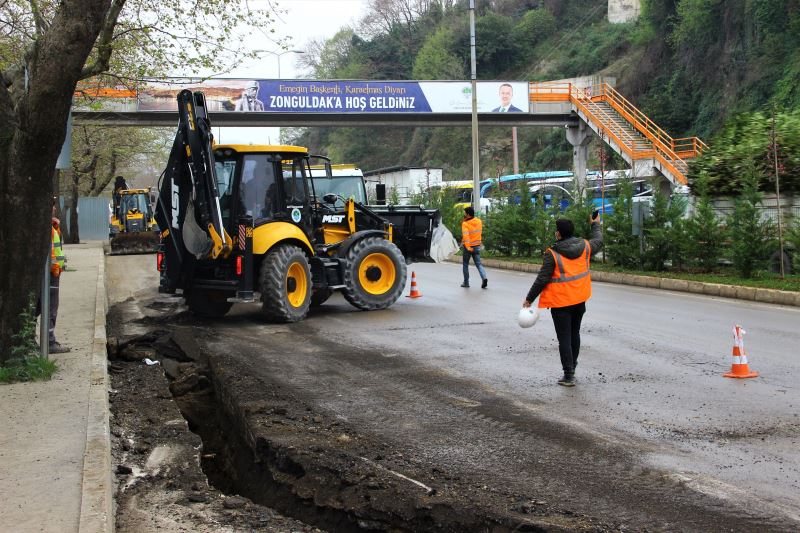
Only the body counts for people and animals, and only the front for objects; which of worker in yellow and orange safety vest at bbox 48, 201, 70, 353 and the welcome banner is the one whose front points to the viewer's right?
the worker in yellow and orange safety vest

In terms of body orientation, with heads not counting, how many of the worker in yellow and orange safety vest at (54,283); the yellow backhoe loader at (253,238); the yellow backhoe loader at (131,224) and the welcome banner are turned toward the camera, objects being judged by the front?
2

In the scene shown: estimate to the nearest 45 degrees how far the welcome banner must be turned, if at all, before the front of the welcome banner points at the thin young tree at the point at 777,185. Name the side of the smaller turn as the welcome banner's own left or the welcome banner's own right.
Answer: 0° — it already faces it

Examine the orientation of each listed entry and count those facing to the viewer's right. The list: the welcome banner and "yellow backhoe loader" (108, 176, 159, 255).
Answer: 0

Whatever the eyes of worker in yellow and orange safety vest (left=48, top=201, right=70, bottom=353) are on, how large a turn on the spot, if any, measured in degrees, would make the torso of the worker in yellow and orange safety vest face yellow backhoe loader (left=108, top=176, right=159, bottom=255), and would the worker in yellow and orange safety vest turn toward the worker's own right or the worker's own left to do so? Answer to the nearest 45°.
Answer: approximately 90° to the worker's own left

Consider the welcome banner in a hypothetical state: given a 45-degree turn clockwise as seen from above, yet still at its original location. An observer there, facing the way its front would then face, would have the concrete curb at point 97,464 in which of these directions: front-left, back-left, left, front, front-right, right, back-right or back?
front-left

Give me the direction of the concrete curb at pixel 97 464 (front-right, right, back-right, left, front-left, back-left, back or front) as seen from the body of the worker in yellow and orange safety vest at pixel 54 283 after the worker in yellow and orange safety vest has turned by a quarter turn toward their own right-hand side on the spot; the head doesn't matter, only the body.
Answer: front

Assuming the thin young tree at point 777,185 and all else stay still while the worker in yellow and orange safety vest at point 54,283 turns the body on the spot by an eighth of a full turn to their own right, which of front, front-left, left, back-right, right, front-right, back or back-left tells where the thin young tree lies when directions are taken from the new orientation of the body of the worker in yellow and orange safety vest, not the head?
front-left

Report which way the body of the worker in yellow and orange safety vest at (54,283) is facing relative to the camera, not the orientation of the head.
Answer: to the viewer's right

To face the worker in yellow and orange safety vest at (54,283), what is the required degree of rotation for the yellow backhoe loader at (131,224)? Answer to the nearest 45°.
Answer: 0° — it already faces them

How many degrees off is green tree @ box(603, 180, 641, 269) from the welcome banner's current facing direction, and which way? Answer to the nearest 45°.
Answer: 0° — it already faces it

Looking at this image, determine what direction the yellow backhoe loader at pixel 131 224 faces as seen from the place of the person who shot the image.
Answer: facing the viewer

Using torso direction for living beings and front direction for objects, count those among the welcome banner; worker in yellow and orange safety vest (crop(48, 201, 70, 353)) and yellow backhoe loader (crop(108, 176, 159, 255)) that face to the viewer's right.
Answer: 1

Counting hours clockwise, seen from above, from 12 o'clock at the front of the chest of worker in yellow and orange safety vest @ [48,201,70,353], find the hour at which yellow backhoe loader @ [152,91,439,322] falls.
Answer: The yellow backhoe loader is roughly at 11 o'clock from the worker in yellow and orange safety vest.

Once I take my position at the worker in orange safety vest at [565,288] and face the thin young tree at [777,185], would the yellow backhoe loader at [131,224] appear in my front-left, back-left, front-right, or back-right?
front-left

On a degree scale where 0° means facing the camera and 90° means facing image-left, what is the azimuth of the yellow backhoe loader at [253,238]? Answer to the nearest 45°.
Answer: approximately 225°

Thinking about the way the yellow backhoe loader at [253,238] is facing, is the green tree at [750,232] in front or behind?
in front

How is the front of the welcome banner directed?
toward the camera
